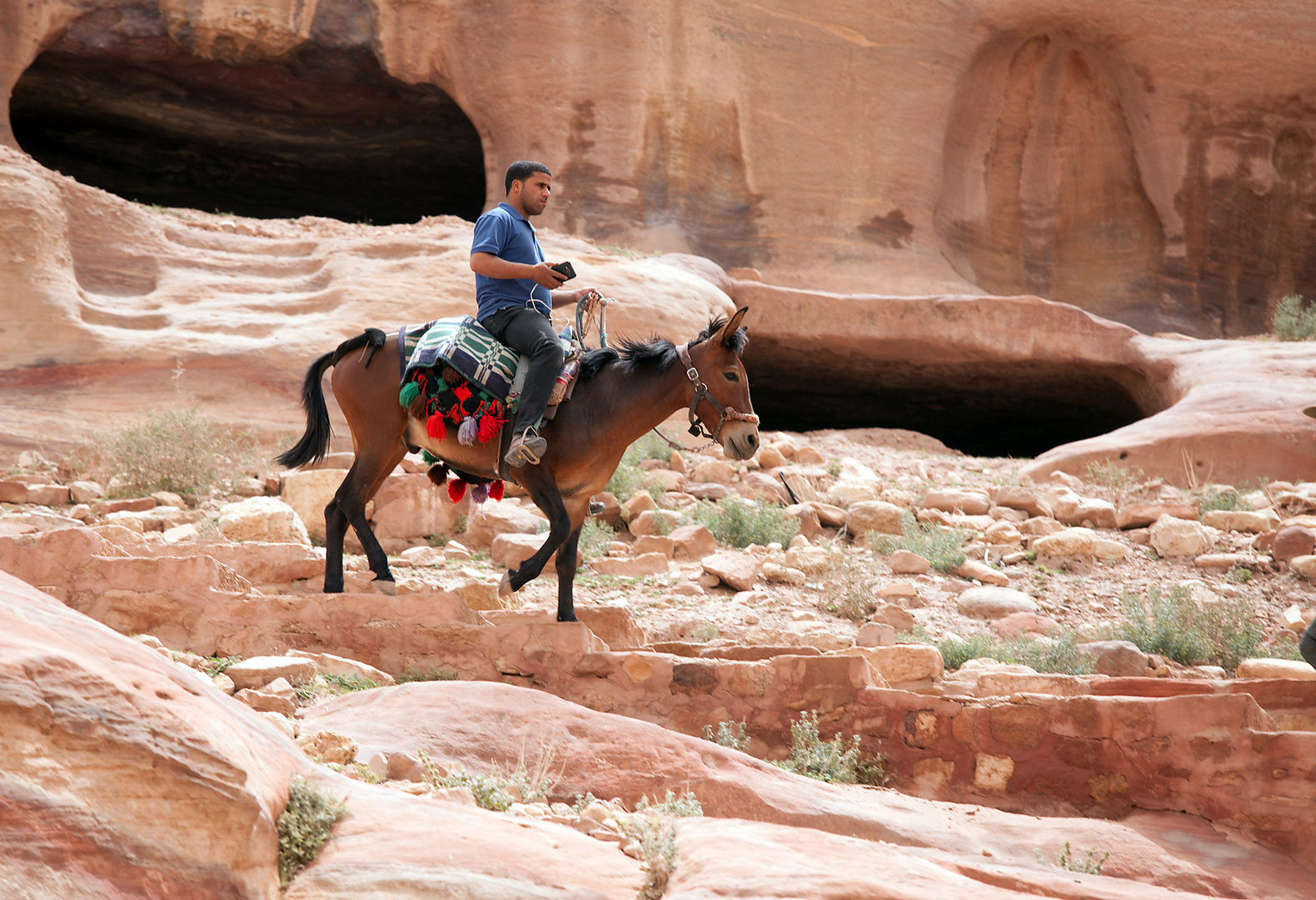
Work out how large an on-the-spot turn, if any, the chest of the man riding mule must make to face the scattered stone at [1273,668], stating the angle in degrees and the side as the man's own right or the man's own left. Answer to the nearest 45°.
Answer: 0° — they already face it

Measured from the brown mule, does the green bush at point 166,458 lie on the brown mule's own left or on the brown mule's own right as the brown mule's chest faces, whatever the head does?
on the brown mule's own left

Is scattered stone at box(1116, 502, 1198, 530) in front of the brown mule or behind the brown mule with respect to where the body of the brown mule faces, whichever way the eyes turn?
in front

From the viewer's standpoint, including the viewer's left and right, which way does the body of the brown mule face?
facing to the right of the viewer

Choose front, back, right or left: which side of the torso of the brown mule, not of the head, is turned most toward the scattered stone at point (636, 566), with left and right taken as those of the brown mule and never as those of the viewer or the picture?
left

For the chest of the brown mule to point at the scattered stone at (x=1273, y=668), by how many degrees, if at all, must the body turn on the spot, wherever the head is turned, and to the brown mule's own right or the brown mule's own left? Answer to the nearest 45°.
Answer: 0° — it already faces it

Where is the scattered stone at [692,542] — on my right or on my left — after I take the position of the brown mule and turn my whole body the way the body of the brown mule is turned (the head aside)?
on my left

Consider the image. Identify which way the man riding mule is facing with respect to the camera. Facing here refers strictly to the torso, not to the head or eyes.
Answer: to the viewer's right

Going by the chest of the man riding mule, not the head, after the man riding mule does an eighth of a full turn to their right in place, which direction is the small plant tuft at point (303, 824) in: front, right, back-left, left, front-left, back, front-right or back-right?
front-right
